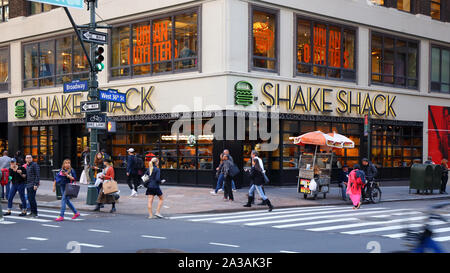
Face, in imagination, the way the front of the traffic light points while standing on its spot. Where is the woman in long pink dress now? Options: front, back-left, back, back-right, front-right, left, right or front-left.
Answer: front-left

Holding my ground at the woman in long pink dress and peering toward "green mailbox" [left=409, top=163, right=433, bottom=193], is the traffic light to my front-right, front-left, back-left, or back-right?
back-left

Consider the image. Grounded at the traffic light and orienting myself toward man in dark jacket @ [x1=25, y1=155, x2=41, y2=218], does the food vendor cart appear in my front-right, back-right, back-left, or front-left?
back-left

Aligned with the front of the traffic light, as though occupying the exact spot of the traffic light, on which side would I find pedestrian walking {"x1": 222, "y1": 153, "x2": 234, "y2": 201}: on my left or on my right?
on my left
